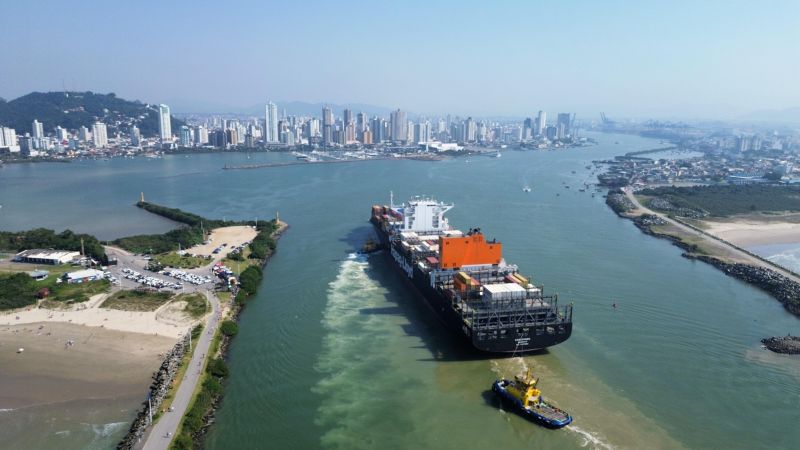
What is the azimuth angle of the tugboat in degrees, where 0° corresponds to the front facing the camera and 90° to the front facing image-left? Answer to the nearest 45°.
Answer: approximately 135°

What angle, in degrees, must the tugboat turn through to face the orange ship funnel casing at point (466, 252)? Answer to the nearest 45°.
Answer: approximately 45° to its right

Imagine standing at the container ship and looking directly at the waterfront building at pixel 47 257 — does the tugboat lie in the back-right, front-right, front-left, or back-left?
back-left

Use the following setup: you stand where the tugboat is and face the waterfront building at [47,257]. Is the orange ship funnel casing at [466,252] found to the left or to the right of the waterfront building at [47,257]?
right

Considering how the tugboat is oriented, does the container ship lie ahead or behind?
ahead

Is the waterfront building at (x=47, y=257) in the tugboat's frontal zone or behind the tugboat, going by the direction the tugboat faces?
frontal zone
